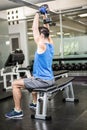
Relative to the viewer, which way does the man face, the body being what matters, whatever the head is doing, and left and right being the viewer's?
facing away from the viewer and to the left of the viewer
